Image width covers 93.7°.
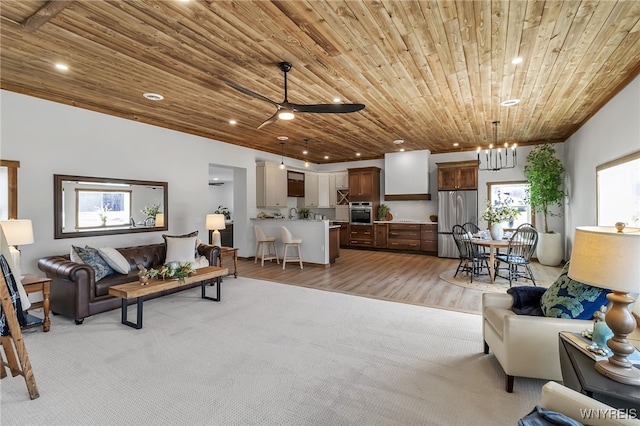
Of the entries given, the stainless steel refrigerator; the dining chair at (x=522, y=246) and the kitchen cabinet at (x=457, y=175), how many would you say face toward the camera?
2

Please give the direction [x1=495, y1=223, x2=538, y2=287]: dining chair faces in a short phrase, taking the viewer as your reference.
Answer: facing away from the viewer and to the left of the viewer

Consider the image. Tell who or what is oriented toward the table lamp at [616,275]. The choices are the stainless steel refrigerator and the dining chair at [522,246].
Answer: the stainless steel refrigerator

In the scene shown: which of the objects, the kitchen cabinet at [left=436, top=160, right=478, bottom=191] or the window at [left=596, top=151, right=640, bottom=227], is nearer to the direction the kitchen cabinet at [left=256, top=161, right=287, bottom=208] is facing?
the window

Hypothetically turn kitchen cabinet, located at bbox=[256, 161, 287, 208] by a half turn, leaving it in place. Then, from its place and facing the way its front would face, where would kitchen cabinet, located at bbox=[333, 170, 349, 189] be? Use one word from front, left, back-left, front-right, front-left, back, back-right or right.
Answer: right

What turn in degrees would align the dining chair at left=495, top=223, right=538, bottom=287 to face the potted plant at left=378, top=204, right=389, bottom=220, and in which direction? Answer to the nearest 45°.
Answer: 0° — it already faces it

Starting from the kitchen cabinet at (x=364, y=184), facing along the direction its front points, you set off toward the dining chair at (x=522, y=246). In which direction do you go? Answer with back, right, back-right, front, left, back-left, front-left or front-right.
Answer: left

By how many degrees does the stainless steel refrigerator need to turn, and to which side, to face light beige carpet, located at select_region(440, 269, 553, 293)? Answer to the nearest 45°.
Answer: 0° — it already faces it

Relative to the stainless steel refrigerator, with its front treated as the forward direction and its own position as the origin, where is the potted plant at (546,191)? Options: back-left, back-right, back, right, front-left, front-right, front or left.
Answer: left

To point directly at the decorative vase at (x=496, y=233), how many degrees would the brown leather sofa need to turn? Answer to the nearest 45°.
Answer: approximately 45° to its left
